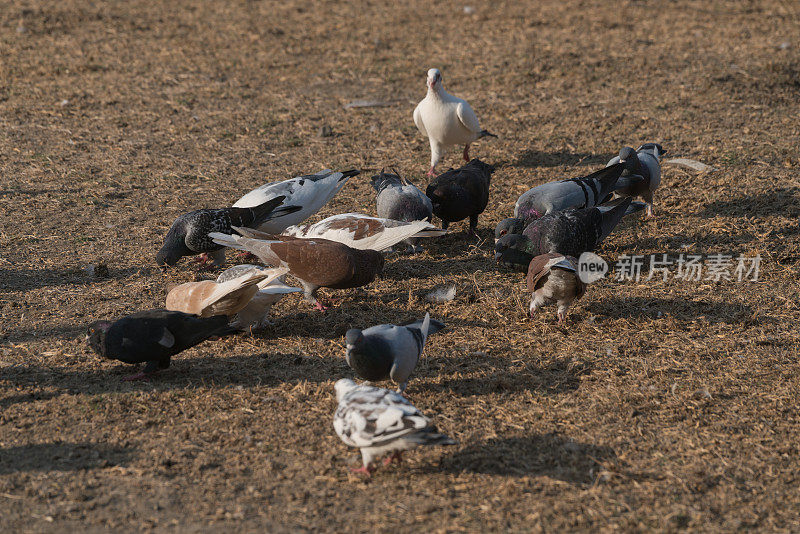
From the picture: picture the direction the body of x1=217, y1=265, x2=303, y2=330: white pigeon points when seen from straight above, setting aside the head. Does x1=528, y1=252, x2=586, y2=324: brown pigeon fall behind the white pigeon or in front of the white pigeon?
behind

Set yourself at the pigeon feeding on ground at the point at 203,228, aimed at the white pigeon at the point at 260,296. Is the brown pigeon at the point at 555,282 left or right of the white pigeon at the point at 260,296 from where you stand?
left

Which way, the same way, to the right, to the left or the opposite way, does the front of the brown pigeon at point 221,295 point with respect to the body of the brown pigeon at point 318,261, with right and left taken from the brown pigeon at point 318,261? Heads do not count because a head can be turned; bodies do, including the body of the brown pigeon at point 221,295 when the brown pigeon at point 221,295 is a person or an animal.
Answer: the opposite way

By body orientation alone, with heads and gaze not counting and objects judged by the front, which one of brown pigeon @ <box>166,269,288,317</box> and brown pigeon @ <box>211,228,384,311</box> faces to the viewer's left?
brown pigeon @ <box>166,269,288,317</box>

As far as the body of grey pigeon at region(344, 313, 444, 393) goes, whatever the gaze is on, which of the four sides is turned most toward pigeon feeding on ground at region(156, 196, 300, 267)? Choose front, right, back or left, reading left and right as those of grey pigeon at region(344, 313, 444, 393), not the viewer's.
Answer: right

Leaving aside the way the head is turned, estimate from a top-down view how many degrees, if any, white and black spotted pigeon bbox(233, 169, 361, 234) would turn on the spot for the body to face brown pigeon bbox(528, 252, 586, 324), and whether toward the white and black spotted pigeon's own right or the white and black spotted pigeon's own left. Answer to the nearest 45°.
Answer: approximately 135° to the white and black spotted pigeon's own left

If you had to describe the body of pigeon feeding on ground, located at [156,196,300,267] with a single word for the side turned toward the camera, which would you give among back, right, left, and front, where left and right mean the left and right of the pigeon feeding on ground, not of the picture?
left

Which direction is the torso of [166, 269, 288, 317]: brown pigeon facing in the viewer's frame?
to the viewer's left
